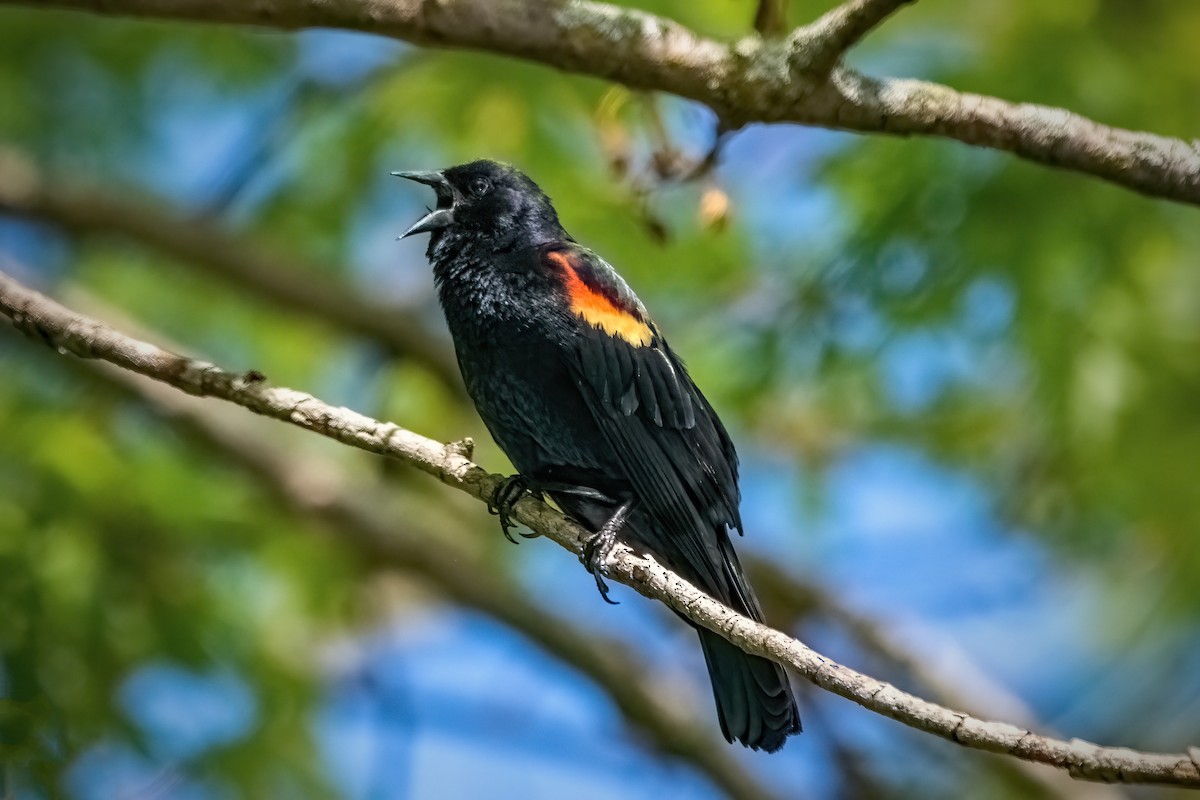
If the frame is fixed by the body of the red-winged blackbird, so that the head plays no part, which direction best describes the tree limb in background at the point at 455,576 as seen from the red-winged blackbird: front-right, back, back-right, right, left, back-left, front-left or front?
right

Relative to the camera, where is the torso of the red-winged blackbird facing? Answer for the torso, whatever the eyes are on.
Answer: to the viewer's left

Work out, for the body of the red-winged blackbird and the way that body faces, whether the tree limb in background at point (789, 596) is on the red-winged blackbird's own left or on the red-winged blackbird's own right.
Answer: on the red-winged blackbird's own right

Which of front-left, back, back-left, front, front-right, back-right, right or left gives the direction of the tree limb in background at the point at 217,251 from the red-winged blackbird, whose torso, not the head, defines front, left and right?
front-right
